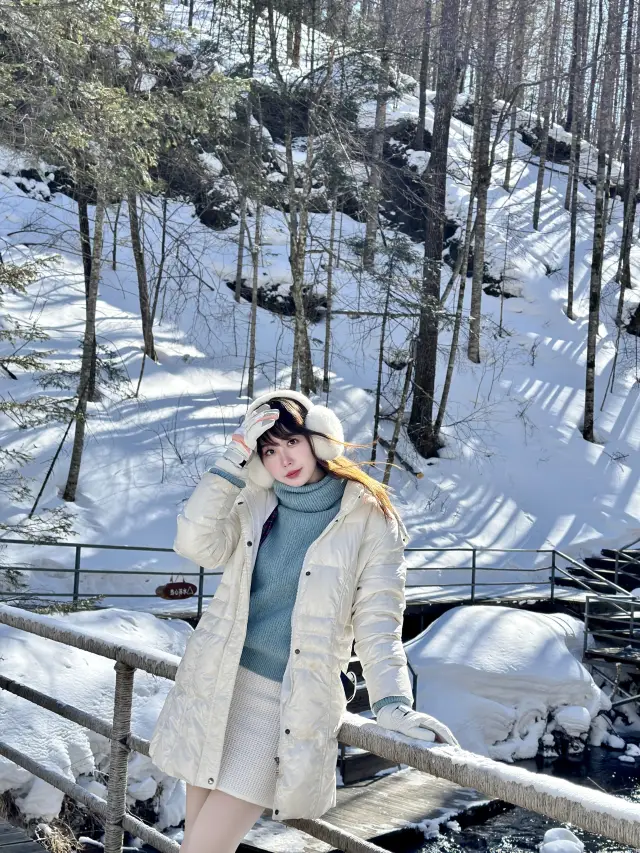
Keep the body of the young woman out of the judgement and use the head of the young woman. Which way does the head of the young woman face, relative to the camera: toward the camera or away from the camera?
toward the camera

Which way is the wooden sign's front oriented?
toward the camera

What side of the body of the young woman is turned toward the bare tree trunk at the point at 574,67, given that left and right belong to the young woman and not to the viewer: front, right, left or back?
back

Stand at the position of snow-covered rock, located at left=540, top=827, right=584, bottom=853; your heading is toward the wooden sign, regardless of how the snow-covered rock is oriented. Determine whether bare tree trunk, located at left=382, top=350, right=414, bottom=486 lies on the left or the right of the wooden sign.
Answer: right

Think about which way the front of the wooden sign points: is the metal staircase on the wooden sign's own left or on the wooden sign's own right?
on the wooden sign's own left

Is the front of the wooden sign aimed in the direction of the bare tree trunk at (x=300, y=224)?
no

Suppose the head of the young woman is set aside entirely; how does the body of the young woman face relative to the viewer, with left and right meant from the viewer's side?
facing the viewer

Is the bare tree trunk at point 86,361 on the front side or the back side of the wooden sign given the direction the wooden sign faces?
on the back side

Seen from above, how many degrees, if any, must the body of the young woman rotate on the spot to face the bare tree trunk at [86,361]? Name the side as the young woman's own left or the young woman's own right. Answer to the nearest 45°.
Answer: approximately 180°

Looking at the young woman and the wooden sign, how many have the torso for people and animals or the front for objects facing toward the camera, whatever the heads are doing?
2

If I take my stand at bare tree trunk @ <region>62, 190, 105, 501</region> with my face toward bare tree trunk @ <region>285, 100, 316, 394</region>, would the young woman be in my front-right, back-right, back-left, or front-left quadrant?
back-right

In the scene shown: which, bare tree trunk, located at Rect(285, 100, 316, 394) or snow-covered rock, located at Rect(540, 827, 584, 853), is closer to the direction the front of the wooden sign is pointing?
the snow-covered rock

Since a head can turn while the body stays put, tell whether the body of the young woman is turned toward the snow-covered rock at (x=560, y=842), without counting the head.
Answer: no

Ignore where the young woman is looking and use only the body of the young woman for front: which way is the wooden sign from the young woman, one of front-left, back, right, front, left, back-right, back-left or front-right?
back

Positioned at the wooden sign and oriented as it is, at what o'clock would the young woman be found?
The young woman is roughly at 12 o'clock from the wooden sign.

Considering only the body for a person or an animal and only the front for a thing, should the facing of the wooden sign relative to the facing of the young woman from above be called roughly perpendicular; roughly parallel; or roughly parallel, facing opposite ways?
roughly parallel

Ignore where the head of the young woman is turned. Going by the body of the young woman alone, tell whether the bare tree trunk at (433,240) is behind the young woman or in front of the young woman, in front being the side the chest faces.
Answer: behind
